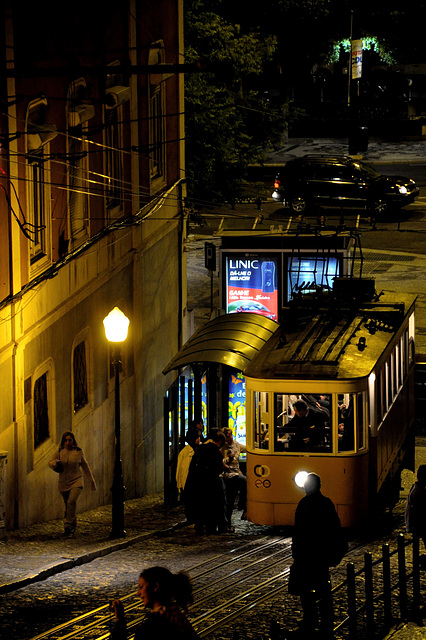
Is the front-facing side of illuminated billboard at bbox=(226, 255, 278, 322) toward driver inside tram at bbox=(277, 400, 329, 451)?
yes

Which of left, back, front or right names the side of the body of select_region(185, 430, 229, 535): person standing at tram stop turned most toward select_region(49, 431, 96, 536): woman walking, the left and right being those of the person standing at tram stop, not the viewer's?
back

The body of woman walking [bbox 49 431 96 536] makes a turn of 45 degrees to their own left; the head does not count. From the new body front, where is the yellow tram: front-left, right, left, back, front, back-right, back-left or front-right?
front-left

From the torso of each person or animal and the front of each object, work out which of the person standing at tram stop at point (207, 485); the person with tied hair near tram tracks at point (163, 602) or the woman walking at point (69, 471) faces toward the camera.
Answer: the woman walking

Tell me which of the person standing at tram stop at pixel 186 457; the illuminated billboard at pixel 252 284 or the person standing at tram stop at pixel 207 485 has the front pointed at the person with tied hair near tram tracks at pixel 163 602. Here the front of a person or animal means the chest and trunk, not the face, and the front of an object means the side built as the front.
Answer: the illuminated billboard

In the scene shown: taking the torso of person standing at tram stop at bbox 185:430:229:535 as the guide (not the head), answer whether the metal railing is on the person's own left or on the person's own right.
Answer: on the person's own right

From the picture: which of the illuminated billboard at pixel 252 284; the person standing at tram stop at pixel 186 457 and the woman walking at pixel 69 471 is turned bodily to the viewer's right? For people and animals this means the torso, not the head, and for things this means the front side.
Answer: the person standing at tram stop

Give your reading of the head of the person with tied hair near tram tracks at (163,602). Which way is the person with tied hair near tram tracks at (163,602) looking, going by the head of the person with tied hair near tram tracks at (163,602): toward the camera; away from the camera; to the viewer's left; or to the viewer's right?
to the viewer's left

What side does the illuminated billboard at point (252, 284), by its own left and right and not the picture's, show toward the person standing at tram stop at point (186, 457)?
front

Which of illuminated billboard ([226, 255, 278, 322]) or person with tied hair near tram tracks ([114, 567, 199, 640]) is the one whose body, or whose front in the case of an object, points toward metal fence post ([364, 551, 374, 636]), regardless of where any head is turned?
the illuminated billboard

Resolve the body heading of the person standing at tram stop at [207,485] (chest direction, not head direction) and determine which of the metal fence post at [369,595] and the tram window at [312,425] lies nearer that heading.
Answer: the tram window

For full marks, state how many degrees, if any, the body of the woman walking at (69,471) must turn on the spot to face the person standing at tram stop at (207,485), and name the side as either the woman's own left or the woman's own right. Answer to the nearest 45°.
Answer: approximately 90° to the woman's own left

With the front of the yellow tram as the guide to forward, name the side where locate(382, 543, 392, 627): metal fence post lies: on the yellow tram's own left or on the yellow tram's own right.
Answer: on the yellow tram's own left

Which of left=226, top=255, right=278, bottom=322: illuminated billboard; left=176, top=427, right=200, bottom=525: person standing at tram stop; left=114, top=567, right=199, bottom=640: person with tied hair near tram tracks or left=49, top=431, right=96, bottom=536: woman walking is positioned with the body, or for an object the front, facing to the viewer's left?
left=114, top=567, right=199, bottom=640: person with tied hair near tram tracks

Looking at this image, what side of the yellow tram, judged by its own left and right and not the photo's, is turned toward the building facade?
right
